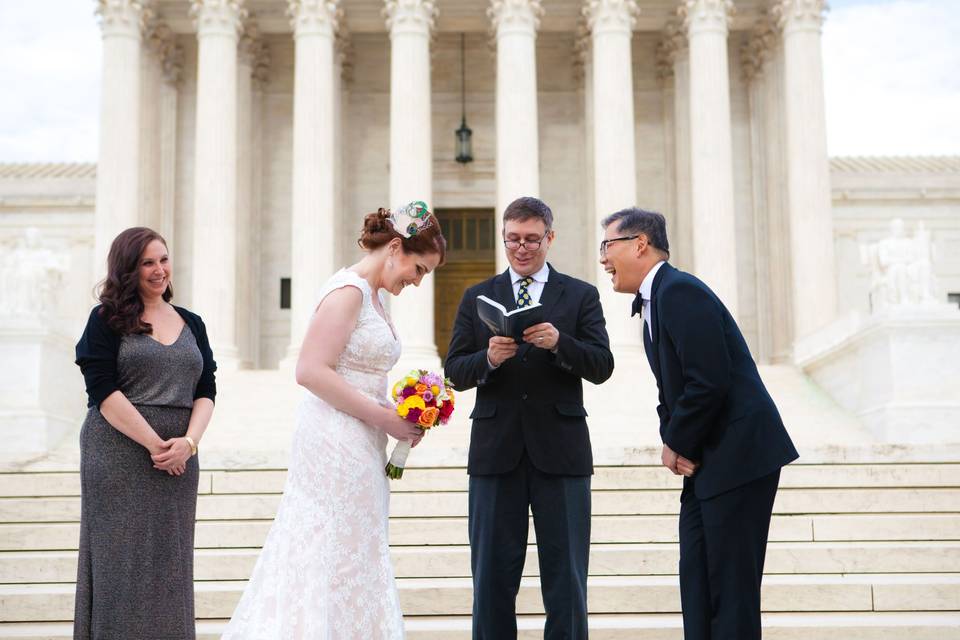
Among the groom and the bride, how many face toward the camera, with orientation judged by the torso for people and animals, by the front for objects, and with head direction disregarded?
0

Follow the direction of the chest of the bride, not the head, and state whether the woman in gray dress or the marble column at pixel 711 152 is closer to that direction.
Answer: the marble column

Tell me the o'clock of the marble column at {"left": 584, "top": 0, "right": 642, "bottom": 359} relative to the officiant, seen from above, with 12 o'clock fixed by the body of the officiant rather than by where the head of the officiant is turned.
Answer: The marble column is roughly at 6 o'clock from the officiant.

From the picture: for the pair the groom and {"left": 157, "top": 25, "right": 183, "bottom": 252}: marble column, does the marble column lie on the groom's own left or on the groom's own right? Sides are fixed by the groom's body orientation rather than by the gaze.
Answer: on the groom's own right

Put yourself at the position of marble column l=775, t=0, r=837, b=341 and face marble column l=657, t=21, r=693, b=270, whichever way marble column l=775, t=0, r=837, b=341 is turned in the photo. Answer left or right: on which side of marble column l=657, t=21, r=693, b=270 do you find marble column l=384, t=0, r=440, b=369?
left

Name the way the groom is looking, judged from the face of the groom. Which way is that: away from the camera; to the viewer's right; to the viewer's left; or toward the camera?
to the viewer's left

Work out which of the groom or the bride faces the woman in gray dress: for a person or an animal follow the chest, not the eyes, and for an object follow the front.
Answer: the groom

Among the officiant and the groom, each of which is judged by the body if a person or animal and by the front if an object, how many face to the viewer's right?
0

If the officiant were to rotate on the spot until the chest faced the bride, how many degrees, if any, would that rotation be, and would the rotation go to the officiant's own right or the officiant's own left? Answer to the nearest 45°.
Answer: approximately 45° to the officiant's own right

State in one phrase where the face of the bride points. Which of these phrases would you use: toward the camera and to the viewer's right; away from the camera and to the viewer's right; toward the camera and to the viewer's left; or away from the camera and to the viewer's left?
toward the camera and to the viewer's right

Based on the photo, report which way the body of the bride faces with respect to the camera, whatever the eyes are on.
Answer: to the viewer's right

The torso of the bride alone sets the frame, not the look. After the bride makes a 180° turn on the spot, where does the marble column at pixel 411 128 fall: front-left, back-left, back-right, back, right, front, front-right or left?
right

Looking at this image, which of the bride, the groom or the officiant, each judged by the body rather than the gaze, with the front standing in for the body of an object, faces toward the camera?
the officiant

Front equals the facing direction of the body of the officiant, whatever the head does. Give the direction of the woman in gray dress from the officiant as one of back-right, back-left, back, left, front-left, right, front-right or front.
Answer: right

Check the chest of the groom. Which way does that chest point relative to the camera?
to the viewer's left

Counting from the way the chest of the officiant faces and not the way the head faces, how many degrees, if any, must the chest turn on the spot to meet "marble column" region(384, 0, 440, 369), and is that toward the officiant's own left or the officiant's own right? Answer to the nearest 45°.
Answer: approximately 180°

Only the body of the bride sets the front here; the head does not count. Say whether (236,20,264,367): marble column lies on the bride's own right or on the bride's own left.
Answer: on the bride's own left

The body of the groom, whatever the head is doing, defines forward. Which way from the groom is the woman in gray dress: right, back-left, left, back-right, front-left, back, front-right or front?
front

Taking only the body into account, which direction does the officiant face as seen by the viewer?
toward the camera

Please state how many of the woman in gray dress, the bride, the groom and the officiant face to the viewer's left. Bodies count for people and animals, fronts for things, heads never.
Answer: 1
